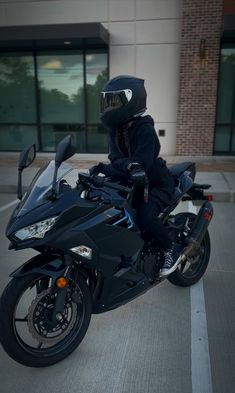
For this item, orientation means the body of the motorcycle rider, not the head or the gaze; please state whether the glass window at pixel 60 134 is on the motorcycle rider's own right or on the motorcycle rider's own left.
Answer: on the motorcycle rider's own right

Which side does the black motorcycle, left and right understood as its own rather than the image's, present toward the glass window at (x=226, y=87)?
back

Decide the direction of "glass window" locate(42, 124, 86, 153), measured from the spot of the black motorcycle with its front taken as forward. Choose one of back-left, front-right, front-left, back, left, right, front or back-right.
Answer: back-right

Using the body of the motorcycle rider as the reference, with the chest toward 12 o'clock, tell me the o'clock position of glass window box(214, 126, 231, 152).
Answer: The glass window is roughly at 5 o'clock from the motorcycle rider.

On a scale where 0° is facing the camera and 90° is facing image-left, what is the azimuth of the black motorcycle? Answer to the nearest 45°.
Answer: approximately 45°

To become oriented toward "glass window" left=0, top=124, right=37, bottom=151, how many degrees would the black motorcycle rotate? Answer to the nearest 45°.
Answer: approximately 135° to its right

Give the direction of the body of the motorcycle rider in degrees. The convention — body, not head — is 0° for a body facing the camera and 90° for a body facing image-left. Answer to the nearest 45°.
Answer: approximately 45°

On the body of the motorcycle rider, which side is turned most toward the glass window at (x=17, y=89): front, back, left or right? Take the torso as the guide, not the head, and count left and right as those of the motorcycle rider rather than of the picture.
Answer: right

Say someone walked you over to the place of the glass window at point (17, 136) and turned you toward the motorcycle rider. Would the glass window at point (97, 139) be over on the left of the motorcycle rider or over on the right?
left

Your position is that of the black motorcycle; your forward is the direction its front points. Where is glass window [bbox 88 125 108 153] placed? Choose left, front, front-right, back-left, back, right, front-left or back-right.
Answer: back-right

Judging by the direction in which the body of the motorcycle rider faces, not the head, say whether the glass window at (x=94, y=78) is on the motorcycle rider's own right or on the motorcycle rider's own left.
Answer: on the motorcycle rider's own right
